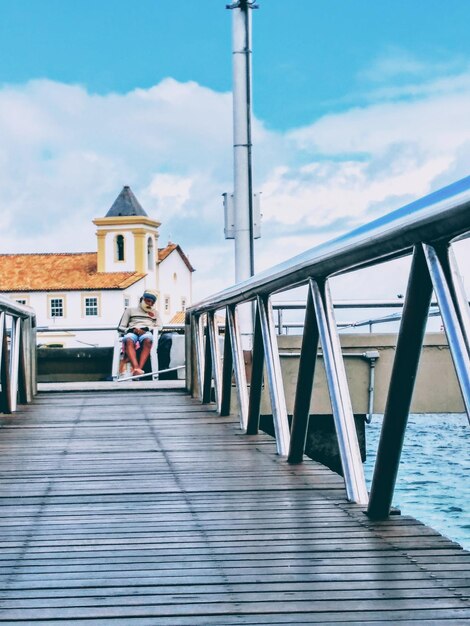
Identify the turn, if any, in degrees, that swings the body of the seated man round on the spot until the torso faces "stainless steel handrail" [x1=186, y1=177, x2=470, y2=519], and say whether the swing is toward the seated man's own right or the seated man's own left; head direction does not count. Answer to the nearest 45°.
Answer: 0° — they already face it

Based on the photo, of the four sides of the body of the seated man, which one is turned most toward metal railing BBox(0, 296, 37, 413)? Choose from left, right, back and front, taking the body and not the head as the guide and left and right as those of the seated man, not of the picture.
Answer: front

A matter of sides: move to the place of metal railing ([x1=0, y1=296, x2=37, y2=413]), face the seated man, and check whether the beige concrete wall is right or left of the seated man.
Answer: right

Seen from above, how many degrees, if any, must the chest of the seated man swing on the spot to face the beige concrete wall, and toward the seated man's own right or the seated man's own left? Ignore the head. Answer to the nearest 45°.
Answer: approximately 45° to the seated man's own left

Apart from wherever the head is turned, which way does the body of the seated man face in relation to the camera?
toward the camera

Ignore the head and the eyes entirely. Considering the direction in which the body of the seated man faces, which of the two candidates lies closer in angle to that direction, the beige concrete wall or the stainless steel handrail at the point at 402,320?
the stainless steel handrail
